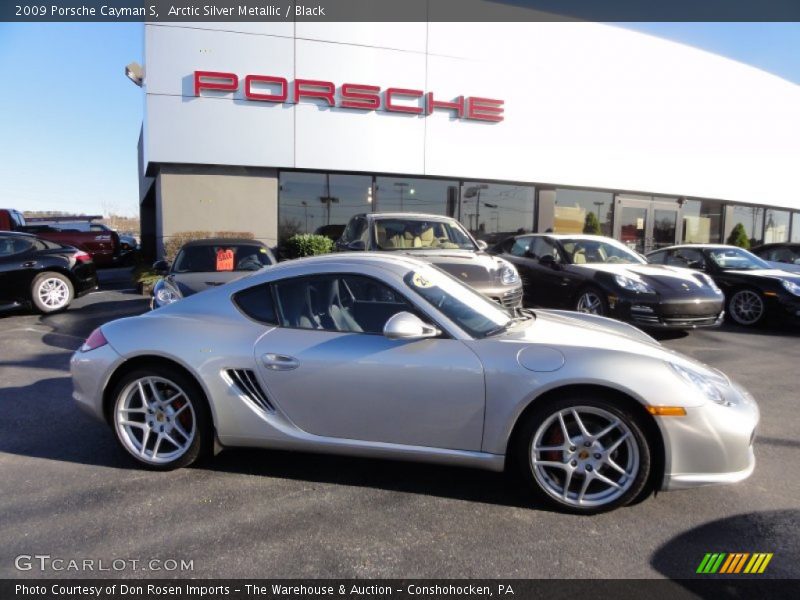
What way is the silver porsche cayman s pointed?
to the viewer's right

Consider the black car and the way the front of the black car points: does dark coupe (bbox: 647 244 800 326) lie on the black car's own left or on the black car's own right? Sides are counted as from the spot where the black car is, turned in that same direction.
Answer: on the black car's own left

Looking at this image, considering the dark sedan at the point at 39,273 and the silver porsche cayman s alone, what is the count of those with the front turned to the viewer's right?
1

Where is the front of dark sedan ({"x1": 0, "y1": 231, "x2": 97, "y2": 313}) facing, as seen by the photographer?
facing to the left of the viewer

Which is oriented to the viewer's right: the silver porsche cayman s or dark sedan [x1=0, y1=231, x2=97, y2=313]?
the silver porsche cayman s

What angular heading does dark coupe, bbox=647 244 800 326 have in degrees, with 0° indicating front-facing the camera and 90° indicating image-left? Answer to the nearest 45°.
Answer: approximately 315°

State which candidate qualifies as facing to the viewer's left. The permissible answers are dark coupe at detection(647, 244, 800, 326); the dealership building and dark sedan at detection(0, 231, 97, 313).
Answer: dark sedan at detection(0, 231, 97, 313)
